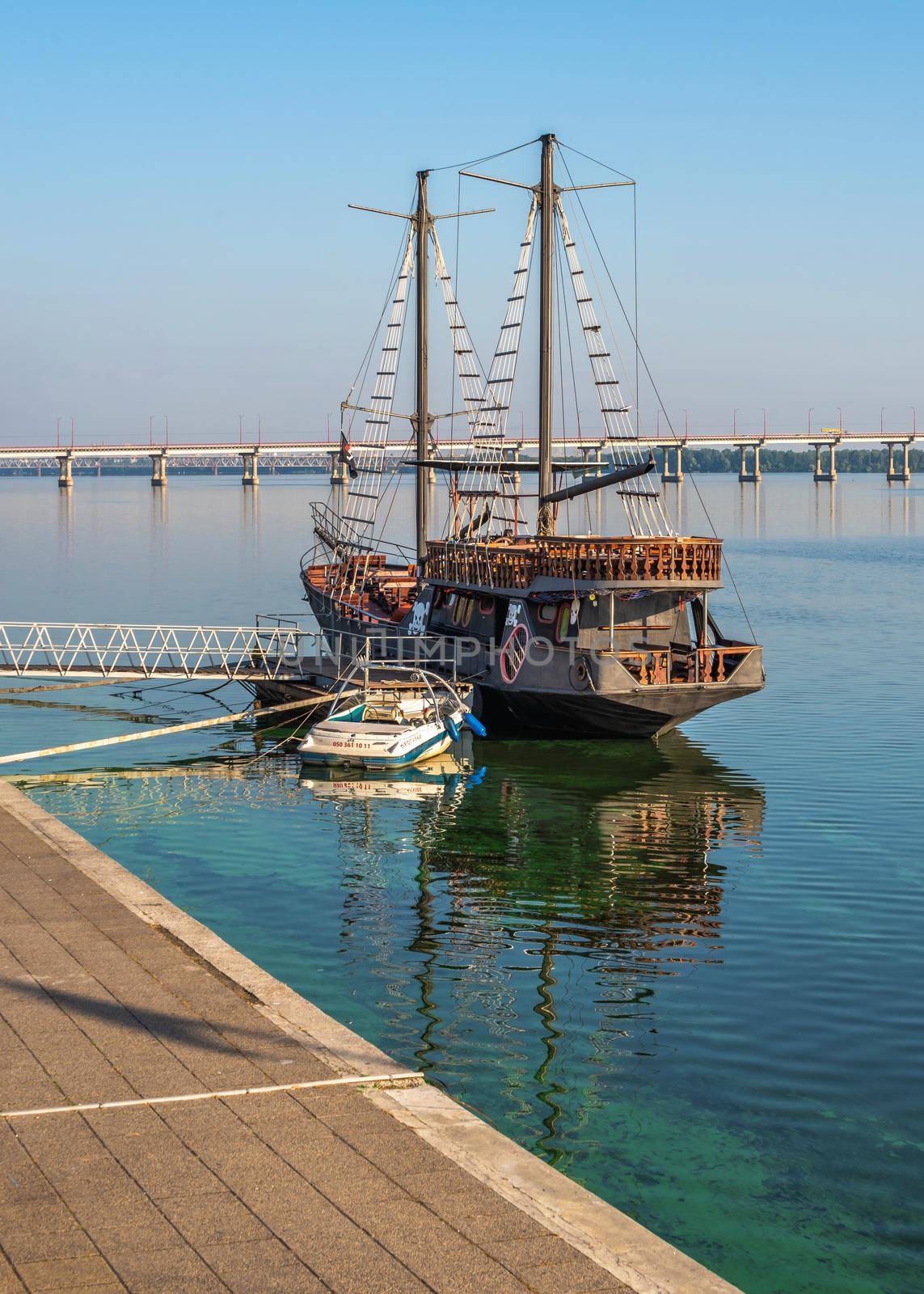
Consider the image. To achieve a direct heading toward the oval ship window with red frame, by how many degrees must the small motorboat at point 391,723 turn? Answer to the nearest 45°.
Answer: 0° — it already faces it

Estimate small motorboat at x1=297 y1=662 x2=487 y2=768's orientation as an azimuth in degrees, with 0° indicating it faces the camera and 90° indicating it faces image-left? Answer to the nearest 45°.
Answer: approximately 225°
